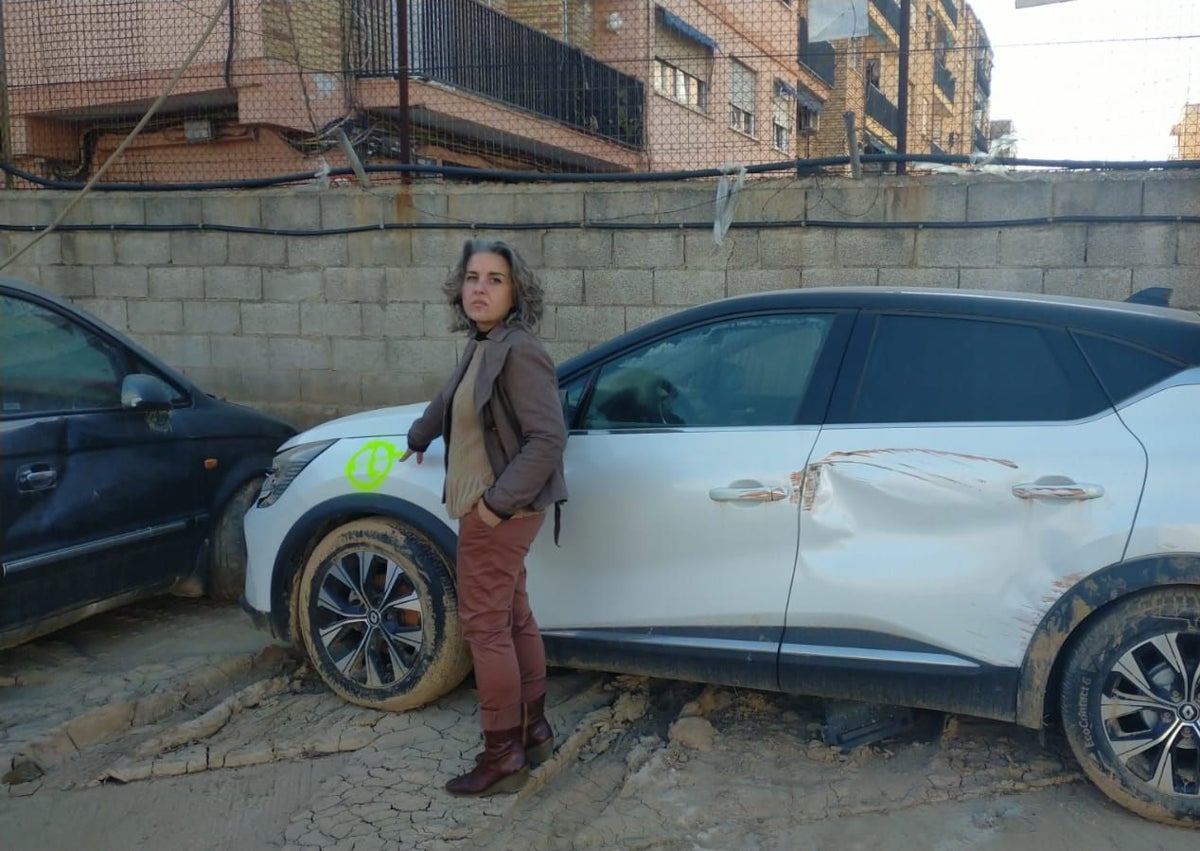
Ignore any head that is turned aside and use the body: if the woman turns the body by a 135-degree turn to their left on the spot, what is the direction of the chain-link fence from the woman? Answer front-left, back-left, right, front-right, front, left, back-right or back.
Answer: left

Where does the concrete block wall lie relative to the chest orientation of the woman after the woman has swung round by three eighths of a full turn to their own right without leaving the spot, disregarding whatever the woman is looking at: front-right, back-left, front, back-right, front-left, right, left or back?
front

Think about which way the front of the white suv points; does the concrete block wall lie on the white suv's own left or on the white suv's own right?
on the white suv's own right

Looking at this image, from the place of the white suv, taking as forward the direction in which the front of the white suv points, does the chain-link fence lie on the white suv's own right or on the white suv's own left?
on the white suv's own right

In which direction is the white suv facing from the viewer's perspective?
to the viewer's left

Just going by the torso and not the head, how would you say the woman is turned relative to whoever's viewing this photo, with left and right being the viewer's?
facing the viewer and to the left of the viewer
